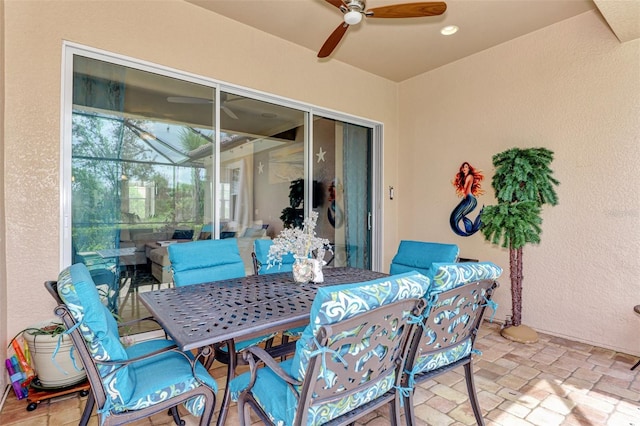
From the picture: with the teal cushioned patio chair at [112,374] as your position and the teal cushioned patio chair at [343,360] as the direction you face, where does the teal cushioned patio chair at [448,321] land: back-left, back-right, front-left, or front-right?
front-left

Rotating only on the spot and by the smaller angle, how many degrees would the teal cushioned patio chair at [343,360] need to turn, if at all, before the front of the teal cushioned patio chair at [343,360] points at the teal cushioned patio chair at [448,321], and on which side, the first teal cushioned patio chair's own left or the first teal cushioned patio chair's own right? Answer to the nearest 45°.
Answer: approximately 90° to the first teal cushioned patio chair's own right

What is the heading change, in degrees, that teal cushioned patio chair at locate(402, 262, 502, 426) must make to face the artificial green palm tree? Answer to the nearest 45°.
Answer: approximately 45° to its right

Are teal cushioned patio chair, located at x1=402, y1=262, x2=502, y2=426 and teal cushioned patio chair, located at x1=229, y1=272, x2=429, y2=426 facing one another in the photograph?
no

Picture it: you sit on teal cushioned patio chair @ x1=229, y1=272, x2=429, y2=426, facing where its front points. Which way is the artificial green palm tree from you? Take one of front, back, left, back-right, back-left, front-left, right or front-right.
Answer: right

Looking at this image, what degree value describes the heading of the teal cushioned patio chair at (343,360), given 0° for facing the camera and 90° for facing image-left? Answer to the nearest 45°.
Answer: approximately 135°

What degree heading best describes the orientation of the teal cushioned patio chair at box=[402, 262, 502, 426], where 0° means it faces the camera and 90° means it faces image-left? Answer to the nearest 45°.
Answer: approximately 135°

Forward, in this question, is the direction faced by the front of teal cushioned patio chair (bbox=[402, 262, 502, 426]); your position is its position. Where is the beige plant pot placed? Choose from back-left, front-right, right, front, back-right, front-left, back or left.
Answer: front-left

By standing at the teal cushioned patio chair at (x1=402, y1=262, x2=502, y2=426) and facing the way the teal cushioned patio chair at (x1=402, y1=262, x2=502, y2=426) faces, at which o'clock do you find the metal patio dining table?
The metal patio dining table is roughly at 10 o'clock from the teal cushioned patio chair.

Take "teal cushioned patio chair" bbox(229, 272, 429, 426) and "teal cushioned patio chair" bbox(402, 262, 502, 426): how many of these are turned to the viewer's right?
0

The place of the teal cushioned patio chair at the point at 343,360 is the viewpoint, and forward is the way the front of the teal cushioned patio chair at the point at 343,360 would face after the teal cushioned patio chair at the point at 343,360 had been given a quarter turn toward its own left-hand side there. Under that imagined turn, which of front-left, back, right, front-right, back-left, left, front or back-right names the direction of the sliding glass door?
right

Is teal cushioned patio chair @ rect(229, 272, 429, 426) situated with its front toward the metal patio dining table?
yes

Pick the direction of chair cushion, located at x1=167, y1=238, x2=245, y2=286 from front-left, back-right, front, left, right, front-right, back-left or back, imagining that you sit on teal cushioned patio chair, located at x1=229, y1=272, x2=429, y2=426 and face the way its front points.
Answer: front

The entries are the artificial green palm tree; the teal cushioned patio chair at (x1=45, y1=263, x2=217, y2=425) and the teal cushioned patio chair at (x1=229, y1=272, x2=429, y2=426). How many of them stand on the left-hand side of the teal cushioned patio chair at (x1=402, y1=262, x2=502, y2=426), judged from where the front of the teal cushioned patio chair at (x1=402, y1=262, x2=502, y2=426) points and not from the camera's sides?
2

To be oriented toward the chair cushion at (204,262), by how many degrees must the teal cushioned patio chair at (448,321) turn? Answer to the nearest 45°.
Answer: approximately 45° to its left

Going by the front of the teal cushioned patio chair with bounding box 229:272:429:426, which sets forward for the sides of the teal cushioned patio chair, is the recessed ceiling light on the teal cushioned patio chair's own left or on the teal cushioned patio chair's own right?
on the teal cushioned patio chair's own right

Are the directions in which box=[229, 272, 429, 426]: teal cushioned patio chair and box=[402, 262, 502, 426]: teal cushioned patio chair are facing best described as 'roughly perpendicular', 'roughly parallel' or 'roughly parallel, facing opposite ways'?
roughly parallel
